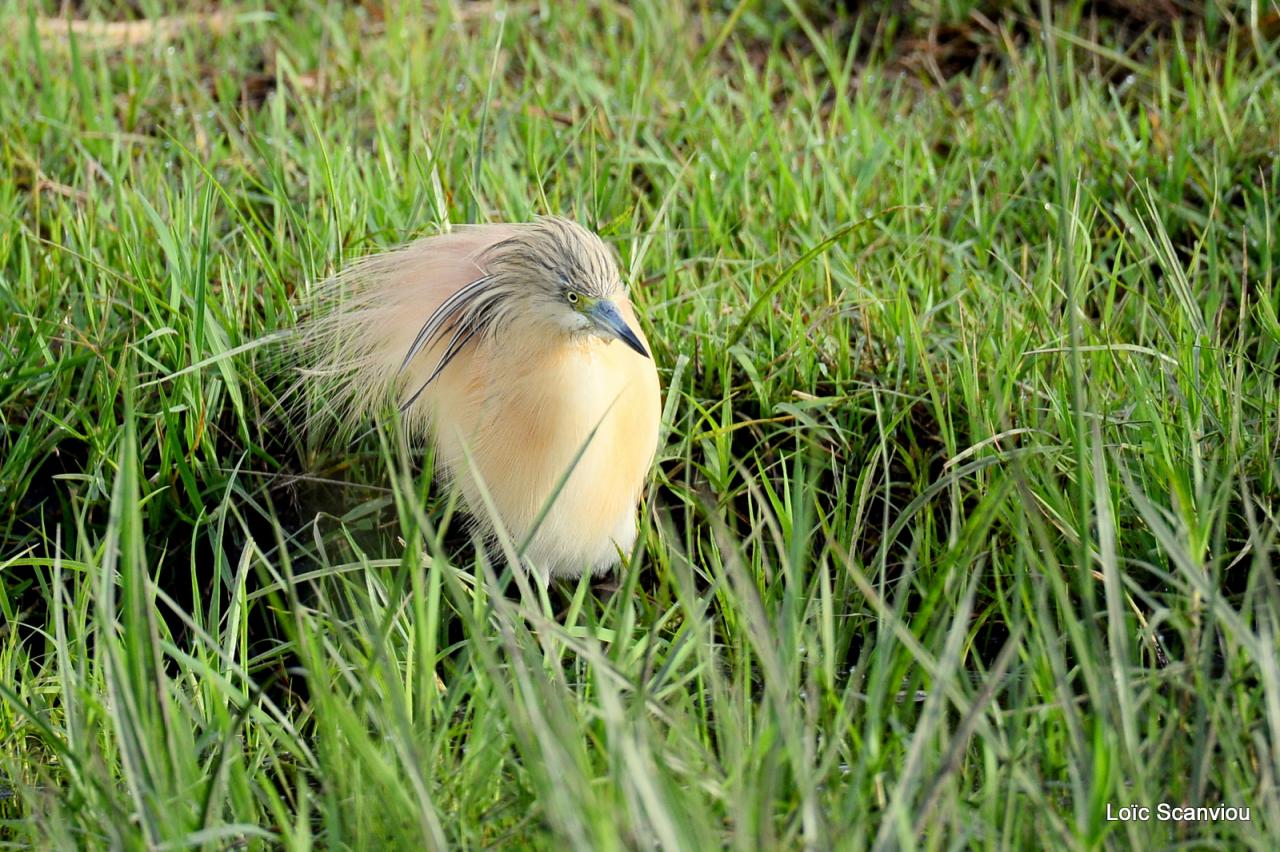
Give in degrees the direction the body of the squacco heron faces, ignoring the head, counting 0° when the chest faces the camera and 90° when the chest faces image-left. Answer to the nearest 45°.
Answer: approximately 315°
